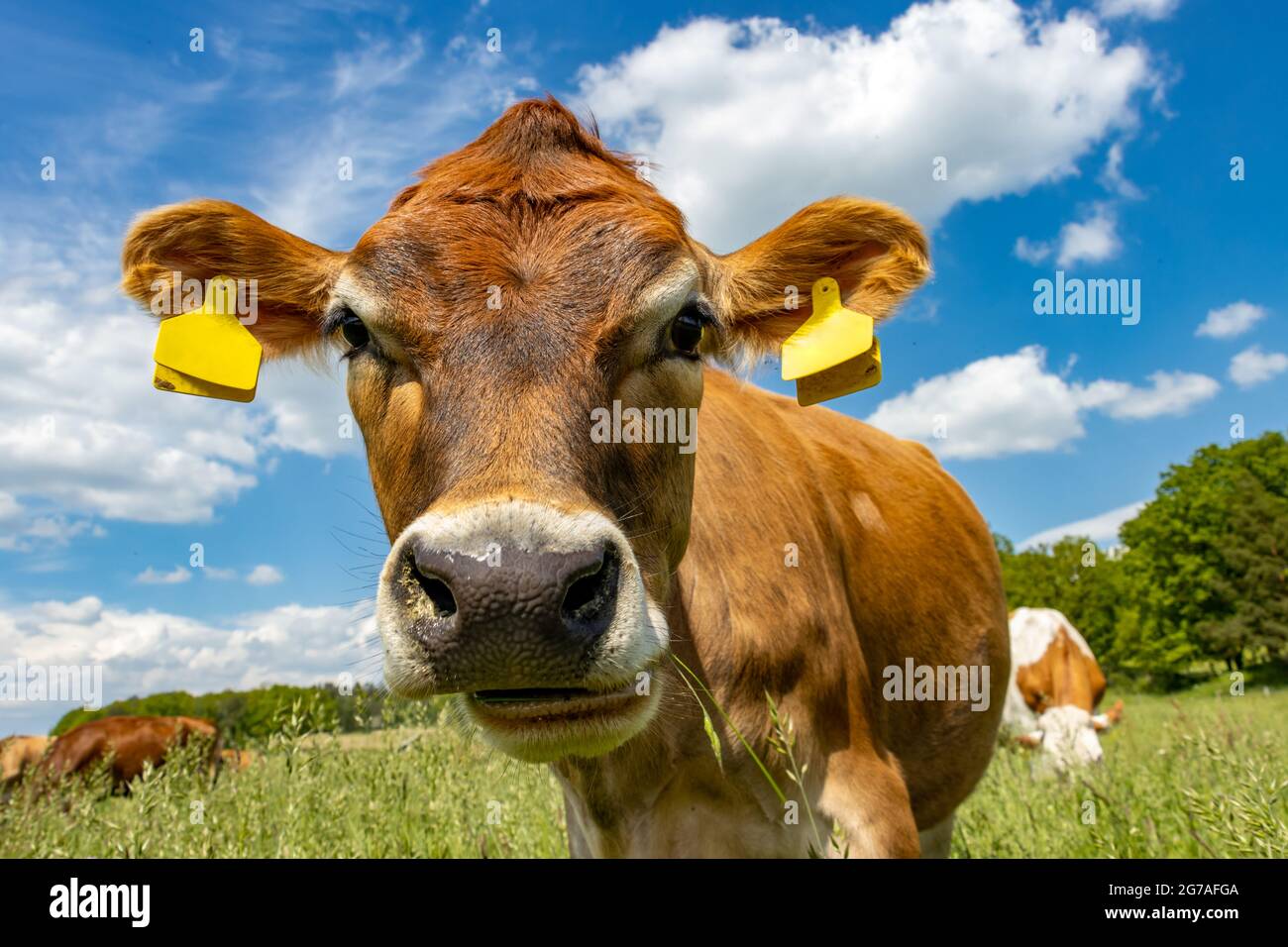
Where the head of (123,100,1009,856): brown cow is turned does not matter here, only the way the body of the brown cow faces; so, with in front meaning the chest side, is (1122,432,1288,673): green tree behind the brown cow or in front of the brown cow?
behind

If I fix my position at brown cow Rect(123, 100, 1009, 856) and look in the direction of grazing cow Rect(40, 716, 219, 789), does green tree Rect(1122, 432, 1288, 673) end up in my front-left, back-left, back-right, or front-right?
front-right

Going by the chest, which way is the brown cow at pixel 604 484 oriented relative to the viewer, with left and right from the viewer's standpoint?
facing the viewer and to the left of the viewer

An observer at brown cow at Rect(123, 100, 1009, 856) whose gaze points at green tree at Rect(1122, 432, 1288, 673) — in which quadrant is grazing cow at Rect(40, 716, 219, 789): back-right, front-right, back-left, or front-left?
front-left

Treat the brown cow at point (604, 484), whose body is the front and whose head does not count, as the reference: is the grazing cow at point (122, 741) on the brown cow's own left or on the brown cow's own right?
on the brown cow's own right
